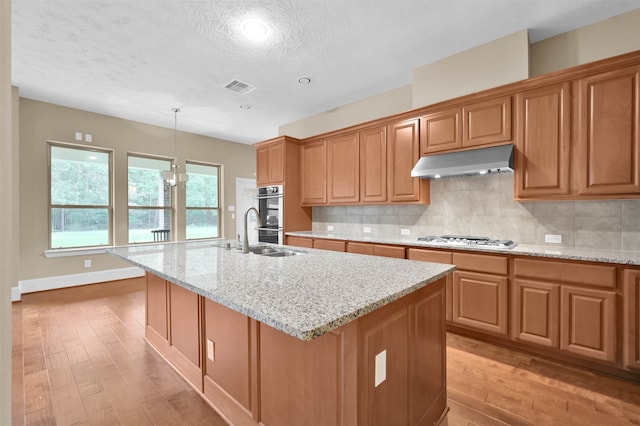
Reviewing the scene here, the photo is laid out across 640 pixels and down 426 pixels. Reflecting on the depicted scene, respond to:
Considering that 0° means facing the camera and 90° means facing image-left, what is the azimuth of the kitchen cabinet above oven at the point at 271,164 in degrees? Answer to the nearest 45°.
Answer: approximately 45°

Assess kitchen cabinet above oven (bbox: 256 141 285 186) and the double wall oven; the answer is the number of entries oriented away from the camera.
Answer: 0

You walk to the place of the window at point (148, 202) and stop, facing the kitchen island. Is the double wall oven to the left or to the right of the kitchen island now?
left

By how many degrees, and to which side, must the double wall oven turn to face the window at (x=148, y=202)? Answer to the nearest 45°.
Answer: approximately 90° to its right

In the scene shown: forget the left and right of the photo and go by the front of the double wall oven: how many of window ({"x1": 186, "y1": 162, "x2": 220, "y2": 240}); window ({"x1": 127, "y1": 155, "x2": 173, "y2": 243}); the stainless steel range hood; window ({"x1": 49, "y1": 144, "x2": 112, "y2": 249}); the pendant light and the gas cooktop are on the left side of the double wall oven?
2

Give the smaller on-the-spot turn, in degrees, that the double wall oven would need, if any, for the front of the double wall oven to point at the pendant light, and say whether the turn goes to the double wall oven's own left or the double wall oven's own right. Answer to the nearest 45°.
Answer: approximately 45° to the double wall oven's own right

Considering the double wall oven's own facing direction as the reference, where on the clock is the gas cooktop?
The gas cooktop is roughly at 9 o'clock from the double wall oven.

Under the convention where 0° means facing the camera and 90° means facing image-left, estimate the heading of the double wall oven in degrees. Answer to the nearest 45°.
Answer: approximately 45°

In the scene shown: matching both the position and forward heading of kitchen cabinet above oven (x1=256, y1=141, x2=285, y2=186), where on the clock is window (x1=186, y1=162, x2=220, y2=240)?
The window is roughly at 3 o'clock from the kitchen cabinet above oven.

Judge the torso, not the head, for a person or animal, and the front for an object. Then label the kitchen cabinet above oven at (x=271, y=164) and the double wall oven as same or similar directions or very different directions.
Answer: same or similar directions

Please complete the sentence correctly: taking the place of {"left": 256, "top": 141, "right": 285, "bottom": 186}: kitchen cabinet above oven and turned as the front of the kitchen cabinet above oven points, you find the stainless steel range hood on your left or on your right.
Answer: on your left

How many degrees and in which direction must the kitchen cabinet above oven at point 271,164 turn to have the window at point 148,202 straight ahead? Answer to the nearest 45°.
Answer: approximately 90° to its right

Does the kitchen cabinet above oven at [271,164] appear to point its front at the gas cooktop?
no

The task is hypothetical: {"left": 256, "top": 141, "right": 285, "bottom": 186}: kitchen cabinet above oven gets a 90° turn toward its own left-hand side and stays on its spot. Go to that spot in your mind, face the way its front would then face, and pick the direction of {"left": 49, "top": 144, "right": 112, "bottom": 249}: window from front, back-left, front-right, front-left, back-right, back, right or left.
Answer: back-right
